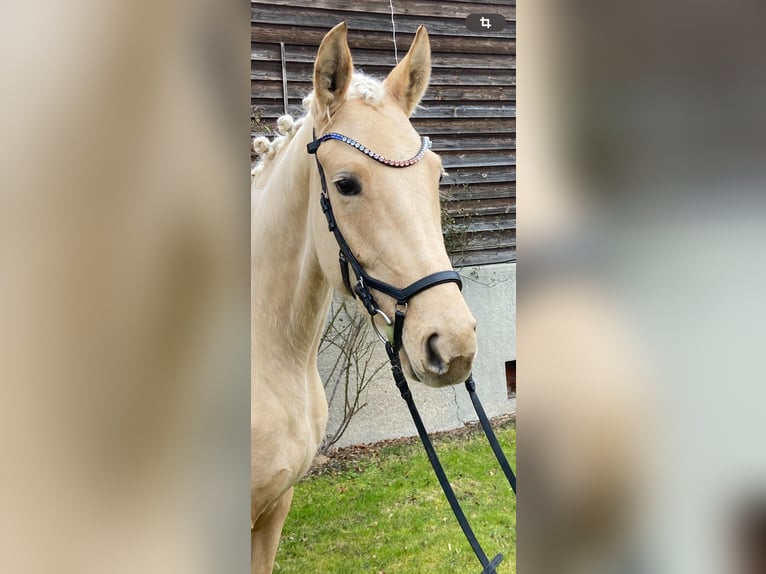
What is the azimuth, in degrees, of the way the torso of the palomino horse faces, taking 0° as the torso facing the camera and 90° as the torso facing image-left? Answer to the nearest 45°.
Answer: approximately 315°
